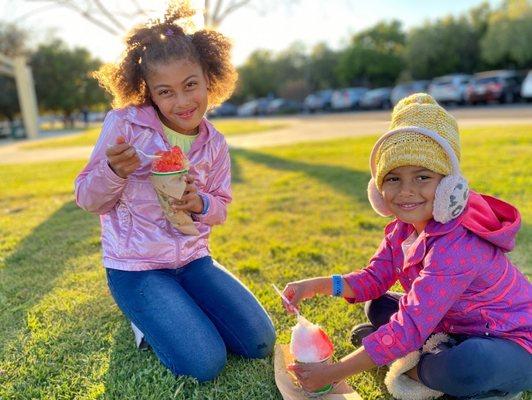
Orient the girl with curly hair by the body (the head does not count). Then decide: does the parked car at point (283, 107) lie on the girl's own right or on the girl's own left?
on the girl's own left

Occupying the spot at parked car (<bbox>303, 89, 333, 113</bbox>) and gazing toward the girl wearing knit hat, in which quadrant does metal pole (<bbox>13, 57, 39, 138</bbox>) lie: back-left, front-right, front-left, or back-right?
front-right

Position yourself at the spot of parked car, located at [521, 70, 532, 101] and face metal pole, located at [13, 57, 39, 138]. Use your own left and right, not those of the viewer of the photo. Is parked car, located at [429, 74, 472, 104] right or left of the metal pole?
right

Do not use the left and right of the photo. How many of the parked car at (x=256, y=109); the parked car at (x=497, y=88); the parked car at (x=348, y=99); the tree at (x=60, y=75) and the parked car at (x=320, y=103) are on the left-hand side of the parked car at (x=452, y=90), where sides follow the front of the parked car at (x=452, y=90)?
1

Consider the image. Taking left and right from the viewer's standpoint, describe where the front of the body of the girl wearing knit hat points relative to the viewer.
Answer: facing the viewer and to the left of the viewer

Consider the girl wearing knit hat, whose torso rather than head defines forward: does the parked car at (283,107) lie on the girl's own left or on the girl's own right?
on the girl's own right

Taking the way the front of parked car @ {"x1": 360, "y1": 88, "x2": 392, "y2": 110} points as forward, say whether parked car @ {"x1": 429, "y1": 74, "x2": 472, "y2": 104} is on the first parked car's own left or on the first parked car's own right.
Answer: on the first parked car's own left

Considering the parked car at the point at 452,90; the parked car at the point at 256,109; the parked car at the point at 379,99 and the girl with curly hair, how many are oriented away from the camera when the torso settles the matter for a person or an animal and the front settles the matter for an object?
0

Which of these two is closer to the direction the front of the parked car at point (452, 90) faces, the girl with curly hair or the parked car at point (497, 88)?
the girl with curly hair

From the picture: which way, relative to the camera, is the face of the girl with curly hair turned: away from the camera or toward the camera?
toward the camera

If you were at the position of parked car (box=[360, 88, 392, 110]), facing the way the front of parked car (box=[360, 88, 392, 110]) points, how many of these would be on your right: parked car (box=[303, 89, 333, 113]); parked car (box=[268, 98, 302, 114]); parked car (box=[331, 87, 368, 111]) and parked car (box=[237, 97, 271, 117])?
4

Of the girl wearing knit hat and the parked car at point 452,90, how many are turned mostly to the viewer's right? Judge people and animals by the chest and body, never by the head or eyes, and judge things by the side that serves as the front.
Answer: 0

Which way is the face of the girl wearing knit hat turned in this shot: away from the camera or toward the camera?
toward the camera

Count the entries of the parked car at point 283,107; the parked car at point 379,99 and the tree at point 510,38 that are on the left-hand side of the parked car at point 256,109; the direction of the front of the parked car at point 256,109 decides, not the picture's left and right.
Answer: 3

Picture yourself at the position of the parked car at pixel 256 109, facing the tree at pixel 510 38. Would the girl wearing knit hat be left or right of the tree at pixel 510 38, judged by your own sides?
right

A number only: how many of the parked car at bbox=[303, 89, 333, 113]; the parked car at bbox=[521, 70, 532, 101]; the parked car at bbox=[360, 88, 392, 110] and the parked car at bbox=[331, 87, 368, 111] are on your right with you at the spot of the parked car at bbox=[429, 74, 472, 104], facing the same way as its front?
3

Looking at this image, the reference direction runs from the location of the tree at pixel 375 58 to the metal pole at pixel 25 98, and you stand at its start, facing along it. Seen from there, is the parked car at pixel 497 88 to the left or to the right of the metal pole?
left

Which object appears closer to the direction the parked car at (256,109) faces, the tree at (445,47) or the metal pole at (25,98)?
the metal pole
